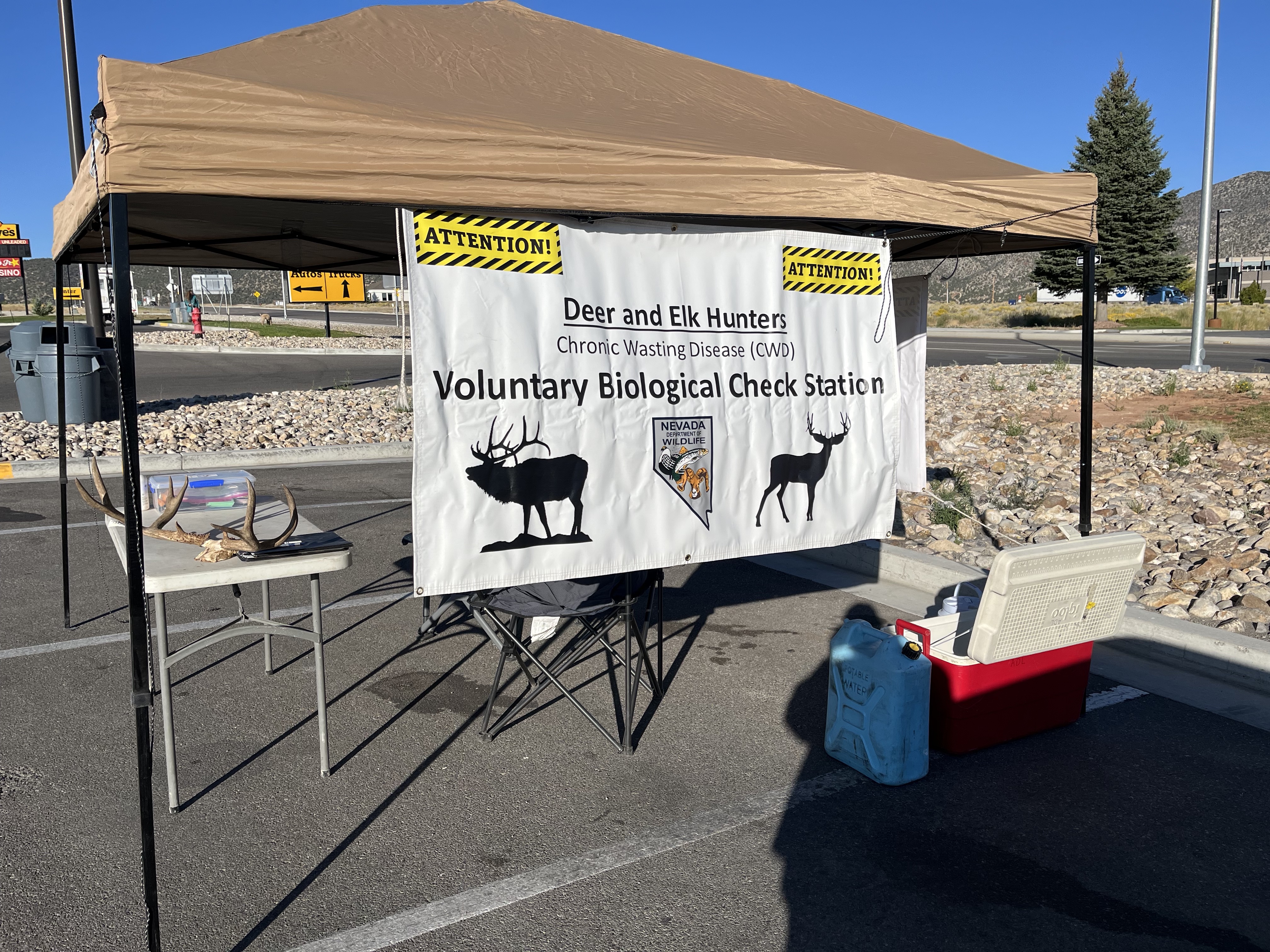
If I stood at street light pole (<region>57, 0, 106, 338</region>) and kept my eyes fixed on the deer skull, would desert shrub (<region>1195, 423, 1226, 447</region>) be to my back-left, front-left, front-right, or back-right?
front-left

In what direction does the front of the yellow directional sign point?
toward the camera

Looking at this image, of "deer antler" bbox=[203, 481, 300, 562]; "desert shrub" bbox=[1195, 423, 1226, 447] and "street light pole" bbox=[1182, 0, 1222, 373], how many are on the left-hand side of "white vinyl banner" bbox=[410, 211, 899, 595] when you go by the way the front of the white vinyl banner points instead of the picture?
2

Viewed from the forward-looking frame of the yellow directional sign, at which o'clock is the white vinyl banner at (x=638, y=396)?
The white vinyl banner is roughly at 12 o'clock from the yellow directional sign.

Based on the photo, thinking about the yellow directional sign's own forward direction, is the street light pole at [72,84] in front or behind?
in front

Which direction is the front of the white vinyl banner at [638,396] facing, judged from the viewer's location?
facing the viewer and to the right of the viewer

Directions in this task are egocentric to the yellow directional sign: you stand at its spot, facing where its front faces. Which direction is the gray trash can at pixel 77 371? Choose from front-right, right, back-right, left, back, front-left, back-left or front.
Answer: front

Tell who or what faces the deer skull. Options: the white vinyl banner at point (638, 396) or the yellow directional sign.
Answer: the yellow directional sign

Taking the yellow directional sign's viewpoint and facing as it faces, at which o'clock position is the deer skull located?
The deer skull is roughly at 12 o'clock from the yellow directional sign.

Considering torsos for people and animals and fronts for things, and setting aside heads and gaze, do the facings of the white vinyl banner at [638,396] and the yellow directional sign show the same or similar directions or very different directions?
same or similar directions

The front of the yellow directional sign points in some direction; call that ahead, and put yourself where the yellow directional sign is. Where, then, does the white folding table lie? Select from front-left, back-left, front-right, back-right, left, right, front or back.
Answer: front

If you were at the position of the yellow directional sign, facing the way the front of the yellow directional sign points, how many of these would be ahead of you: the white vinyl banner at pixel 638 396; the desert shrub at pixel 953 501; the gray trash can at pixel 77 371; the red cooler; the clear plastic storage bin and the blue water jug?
6
